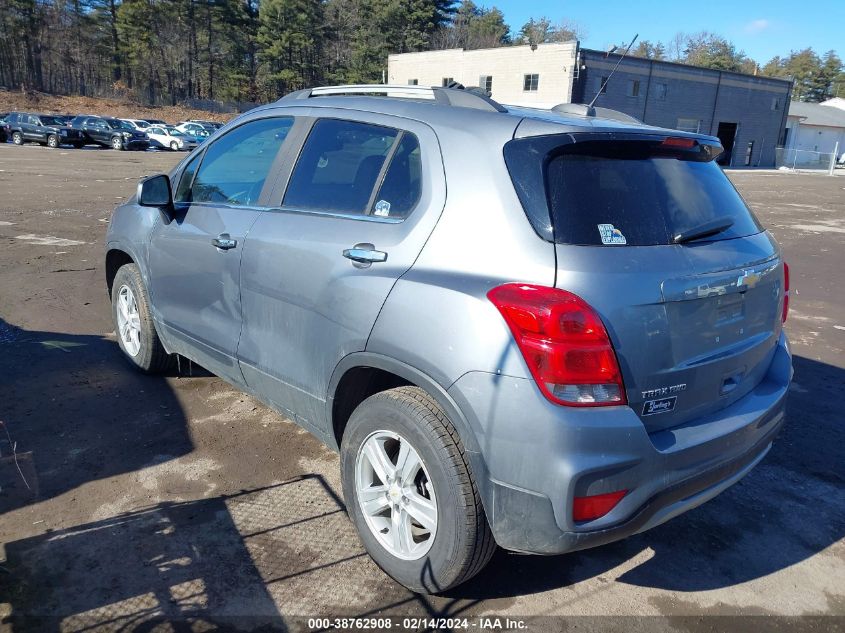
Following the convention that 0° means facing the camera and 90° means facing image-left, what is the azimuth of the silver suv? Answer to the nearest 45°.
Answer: approximately 135°

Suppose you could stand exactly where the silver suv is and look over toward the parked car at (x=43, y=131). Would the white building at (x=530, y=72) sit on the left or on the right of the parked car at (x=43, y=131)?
right

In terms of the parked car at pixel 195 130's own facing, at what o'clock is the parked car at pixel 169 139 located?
the parked car at pixel 169 139 is roughly at 3 o'clock from the parked car at pixel 195 130.

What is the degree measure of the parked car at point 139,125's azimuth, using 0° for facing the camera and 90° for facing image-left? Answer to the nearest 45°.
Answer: approximately 315°

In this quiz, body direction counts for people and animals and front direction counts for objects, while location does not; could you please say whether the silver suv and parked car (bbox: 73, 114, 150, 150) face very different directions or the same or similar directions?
very different directions

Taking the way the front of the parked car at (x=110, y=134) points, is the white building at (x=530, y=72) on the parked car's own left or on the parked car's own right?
on the parked car's own left

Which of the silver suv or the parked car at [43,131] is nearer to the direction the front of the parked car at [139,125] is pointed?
the silver suv

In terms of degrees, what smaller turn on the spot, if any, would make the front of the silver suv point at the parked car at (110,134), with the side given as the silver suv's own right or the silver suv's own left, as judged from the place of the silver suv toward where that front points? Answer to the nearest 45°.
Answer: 0° — it already faces it

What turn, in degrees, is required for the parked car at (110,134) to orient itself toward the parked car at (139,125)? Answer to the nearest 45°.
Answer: approximately 90° to its left
